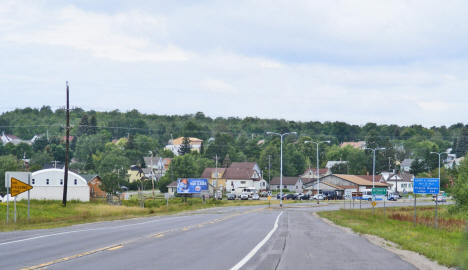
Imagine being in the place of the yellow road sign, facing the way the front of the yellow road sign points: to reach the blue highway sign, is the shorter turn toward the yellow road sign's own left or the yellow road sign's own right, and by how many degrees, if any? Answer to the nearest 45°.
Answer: approximately 90° to the yellow road sign's own left

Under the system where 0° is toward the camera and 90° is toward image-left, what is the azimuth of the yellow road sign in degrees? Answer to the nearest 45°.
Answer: approximately 0°

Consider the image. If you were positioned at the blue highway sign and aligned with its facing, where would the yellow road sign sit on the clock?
The yellow road sign is roughly at 2 o'clock from the blue highway sign.

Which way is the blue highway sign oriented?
toward the camera

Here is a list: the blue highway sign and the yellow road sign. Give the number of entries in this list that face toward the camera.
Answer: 2
